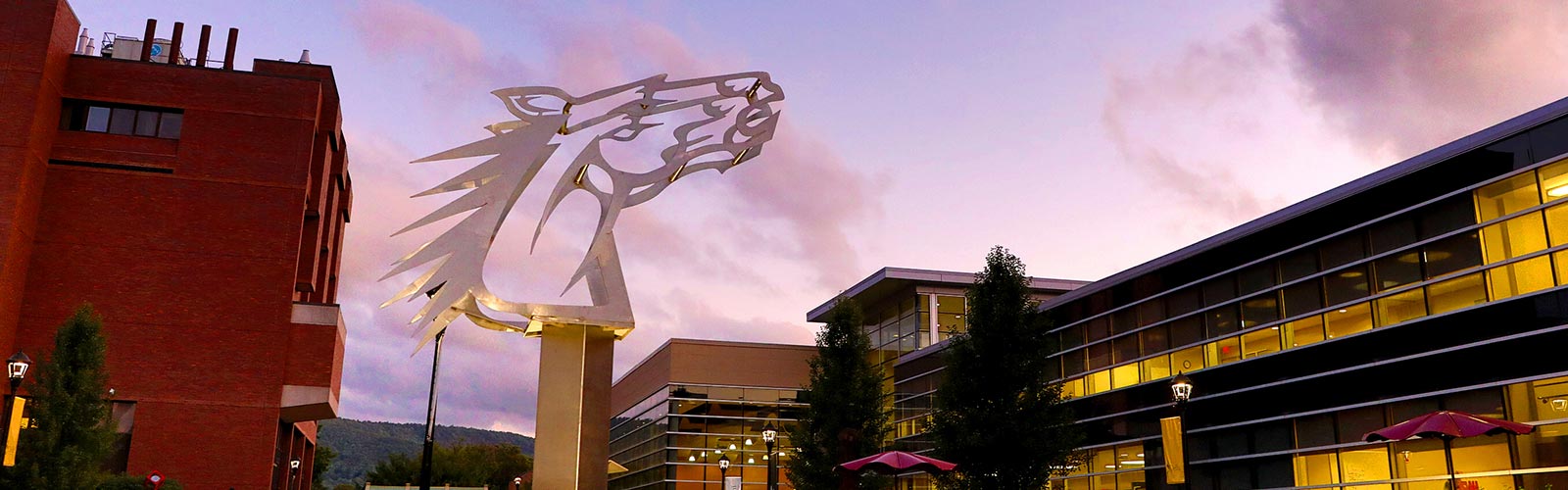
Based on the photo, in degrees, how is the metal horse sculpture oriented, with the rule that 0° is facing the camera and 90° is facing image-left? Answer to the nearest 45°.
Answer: approximately 270°

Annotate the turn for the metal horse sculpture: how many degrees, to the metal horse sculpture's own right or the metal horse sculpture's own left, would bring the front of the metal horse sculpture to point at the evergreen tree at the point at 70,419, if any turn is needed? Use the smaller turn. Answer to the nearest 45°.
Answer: approximately 180°

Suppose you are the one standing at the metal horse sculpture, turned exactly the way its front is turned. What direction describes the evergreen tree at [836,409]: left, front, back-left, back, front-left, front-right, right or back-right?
front-left

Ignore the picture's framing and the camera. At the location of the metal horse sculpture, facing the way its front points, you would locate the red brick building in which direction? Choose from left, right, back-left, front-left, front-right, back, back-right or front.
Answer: back-left

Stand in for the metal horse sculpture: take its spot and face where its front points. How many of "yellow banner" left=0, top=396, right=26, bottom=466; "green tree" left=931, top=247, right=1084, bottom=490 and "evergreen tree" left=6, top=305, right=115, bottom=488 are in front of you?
1

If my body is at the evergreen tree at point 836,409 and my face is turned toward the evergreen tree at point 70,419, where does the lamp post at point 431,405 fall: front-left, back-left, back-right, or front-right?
front-left

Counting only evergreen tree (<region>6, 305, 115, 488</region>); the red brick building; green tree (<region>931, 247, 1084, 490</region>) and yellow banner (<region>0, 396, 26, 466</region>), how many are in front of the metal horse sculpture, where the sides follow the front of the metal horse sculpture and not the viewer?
1

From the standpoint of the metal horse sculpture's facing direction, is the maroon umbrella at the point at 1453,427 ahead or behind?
ahead

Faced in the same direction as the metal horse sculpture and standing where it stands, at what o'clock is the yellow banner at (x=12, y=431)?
The yellow banner is roughly at 5 o'clock from the metal horse sculpture.

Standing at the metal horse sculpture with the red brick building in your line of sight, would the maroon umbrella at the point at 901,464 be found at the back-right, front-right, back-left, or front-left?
back-right

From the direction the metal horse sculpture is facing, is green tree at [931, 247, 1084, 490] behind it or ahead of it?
ahead

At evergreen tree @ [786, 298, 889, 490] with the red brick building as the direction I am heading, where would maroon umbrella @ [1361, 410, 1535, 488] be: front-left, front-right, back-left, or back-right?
back-left

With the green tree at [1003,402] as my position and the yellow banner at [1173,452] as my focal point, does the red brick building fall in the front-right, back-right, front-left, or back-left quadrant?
back-right
